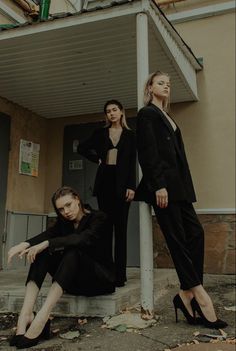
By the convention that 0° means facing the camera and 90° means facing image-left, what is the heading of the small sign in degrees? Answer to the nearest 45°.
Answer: approximately 0°

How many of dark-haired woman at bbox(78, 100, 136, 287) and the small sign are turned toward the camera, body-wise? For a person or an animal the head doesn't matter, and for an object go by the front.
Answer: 2

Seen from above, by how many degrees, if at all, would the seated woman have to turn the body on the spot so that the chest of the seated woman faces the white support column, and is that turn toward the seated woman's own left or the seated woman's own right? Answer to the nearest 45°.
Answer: approximately 135° to the seated woman's own left

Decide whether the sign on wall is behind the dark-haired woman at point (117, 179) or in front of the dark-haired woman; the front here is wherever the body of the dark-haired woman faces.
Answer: behind

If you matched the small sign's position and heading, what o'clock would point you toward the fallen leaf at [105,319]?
The fallen leaf is roughly at 12 o'clock from the small sign.
